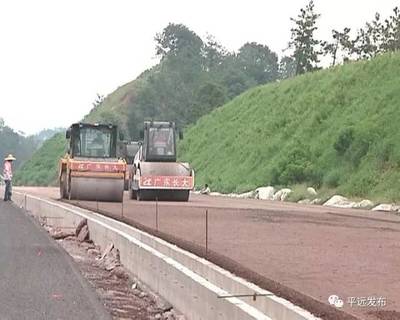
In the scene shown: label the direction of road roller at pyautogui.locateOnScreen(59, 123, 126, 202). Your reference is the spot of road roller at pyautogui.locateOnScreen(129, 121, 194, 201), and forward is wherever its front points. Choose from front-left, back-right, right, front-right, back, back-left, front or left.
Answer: front-right

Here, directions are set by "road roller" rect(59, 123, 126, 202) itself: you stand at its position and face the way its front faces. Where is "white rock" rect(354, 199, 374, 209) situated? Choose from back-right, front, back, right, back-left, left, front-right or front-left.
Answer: left

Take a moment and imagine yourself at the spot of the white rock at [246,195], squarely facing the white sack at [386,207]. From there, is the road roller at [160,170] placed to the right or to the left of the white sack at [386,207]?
right

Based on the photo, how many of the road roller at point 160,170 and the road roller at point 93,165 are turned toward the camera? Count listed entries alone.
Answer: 2

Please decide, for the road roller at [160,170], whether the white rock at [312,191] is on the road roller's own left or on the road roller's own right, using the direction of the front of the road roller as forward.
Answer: on the road roller's own left

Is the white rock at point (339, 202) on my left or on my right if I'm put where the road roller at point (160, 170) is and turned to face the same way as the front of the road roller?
on my left

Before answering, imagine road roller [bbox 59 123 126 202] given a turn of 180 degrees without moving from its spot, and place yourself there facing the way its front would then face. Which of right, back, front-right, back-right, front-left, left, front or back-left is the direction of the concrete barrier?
back

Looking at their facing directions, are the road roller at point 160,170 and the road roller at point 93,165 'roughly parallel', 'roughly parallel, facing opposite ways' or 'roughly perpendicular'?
roughly parallel

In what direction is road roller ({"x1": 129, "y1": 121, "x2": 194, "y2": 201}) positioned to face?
toward the camera
